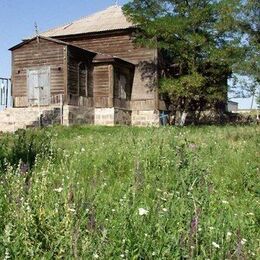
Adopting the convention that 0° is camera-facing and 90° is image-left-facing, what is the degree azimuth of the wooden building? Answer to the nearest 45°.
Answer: approximately 45°

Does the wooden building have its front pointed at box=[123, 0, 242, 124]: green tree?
no
